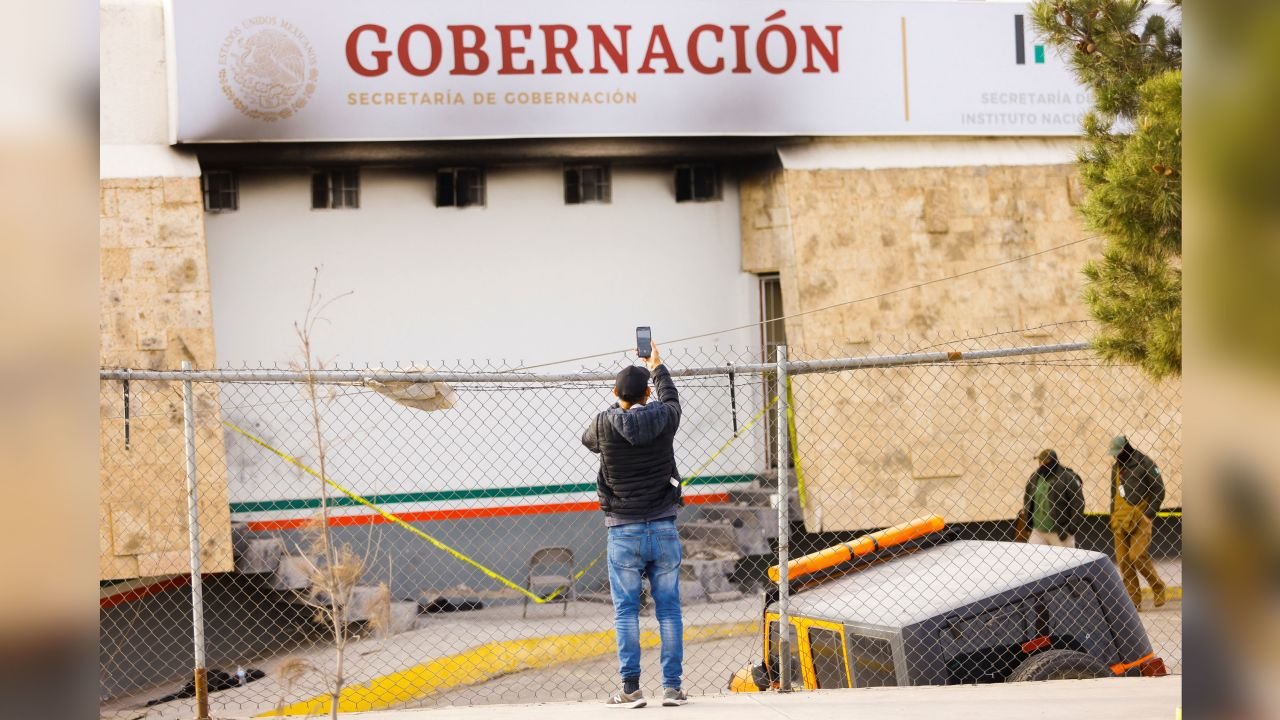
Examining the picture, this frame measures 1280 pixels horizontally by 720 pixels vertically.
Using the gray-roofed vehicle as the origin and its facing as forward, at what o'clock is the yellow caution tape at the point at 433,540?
The yellow caution tape is roughly at 12 o'clock from the gray-roofed vehicle.

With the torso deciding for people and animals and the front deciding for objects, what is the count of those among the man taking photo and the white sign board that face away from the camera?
1

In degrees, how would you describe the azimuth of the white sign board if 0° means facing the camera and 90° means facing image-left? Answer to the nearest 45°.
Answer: approximately 0°

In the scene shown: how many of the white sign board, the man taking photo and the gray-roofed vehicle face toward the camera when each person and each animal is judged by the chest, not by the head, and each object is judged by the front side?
1

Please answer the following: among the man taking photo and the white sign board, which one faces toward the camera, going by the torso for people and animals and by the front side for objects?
the white sign board

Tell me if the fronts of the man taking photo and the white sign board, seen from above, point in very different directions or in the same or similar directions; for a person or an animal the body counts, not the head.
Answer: very different directions

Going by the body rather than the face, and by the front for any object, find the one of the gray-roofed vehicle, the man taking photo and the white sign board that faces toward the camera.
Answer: the white sign board

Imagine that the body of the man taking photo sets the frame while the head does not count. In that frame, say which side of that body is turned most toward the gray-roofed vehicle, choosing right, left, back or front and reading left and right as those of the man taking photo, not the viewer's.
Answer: right

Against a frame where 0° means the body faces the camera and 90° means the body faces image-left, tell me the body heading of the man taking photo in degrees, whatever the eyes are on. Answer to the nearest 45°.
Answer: approximately 180°

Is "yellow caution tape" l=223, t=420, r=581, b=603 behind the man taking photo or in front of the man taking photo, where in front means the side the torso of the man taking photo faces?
in front

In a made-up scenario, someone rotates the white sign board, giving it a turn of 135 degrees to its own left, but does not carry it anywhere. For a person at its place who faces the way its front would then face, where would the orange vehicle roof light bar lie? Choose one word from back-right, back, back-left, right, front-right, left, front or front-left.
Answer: back-right

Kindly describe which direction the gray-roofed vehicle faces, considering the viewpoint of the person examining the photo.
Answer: facing away from the viewer and to the left of the viewer

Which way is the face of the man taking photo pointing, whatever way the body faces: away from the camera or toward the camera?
away from the camera

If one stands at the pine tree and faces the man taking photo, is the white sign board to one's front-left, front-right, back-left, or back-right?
front-right

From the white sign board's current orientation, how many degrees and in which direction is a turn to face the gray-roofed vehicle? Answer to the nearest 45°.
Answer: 0° — it already faces it

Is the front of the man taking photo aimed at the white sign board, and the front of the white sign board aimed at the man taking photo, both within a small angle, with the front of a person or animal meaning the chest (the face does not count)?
yes
